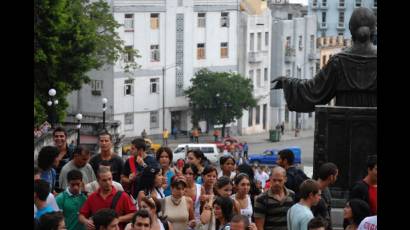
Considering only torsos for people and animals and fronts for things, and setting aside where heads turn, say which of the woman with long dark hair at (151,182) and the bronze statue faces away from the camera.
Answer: the bronze statue

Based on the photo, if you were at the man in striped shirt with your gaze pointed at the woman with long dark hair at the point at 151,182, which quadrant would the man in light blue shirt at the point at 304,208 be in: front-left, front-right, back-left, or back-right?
back-left

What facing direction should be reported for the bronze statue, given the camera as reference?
facing away from the viewer
